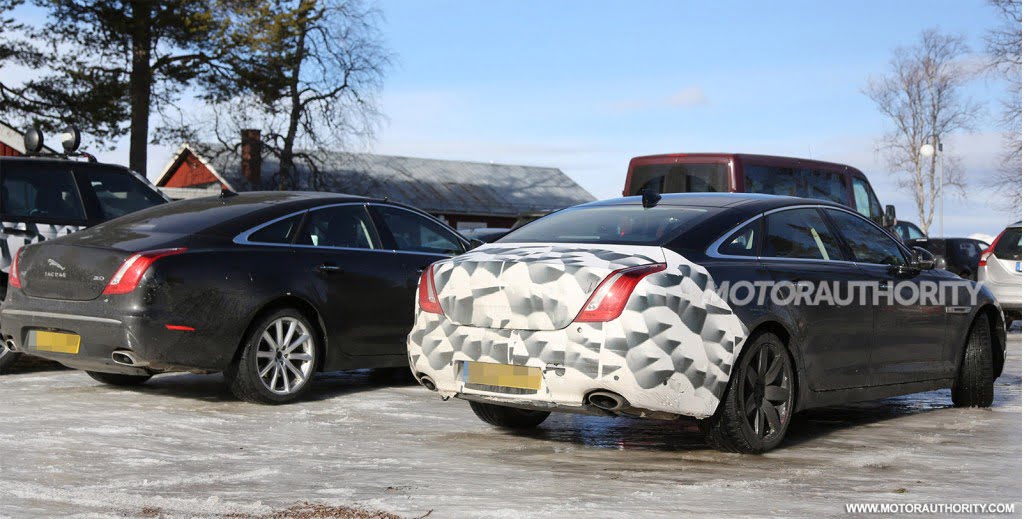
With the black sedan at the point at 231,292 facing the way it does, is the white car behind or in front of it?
in front

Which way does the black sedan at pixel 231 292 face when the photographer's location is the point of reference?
facing away from the viewer and to the right of the viewer

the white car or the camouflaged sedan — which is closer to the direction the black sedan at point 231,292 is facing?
the white car

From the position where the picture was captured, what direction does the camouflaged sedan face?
facing away from the viewer and to the right of the viewer

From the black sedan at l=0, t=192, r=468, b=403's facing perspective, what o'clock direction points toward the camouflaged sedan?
The camouflaged sedan is roughly at 3 o'clock from the black sedan.

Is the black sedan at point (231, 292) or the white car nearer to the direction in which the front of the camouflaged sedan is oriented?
the white car
